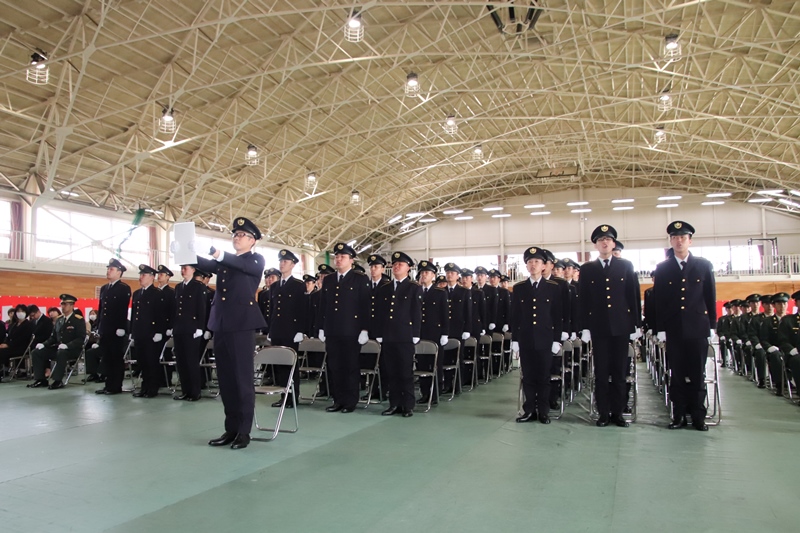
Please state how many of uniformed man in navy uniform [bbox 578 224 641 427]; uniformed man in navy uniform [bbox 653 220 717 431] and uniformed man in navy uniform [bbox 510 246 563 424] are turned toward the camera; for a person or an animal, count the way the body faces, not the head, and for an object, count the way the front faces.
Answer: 3

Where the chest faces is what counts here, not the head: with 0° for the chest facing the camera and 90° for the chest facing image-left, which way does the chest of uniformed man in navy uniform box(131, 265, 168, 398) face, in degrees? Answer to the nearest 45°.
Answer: approximately 45°

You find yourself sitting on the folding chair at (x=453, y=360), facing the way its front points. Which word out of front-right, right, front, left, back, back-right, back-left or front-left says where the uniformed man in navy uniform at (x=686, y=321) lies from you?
left

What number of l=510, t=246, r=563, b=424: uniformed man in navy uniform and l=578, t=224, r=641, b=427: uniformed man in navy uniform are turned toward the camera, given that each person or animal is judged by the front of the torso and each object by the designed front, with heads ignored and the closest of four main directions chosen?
2

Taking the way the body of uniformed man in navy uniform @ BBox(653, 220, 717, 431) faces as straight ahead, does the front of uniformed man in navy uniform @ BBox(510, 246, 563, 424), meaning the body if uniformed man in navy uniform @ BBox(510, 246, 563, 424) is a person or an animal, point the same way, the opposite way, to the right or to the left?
the same way

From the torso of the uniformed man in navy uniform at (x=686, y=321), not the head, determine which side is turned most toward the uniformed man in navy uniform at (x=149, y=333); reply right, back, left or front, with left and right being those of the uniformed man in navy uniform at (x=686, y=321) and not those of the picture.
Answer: right

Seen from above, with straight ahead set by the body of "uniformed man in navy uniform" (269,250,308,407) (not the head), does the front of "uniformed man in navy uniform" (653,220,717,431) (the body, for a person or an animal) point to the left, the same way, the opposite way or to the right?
the same way

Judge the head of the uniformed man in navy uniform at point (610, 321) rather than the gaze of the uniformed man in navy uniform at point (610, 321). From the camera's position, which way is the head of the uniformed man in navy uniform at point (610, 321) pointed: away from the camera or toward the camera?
toward the camera

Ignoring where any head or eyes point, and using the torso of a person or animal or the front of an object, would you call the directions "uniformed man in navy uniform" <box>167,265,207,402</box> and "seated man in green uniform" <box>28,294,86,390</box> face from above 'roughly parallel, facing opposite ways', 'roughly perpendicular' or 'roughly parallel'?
roughly parallel

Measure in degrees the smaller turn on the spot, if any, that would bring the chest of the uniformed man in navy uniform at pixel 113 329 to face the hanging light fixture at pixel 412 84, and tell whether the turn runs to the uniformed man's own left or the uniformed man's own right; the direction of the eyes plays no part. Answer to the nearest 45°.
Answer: approximately 180°

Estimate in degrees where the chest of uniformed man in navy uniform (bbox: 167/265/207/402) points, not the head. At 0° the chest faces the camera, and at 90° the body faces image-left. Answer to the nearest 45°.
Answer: approximately 45°

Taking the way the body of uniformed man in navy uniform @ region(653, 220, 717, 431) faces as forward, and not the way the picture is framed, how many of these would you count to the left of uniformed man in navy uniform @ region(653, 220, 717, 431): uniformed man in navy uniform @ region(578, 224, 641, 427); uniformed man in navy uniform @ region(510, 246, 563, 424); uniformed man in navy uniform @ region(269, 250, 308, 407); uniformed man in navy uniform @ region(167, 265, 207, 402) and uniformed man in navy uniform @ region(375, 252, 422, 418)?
0

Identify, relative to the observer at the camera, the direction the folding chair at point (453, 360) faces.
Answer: facing the viewer and to the left of the viewer

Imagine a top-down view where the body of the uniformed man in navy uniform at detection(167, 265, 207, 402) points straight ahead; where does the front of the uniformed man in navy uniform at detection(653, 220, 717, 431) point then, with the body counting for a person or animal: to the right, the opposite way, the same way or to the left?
the same way

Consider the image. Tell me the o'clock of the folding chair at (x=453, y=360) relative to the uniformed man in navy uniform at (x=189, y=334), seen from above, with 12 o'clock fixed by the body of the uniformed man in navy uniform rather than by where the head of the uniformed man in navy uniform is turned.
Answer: The folding chair is roughly at 8 o'clock from the uniformed man in navy uniform.

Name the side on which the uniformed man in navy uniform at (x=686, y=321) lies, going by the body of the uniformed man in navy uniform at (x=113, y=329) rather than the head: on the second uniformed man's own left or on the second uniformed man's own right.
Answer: on the second uniformed man's own left

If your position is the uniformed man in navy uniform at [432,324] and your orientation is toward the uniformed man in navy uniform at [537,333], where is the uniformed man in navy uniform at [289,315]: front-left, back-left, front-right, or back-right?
back-right

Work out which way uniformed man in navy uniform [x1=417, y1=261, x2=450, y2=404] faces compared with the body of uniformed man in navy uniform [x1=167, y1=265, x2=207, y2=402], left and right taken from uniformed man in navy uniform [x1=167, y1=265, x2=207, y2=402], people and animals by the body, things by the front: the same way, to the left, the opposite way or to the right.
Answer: the same way

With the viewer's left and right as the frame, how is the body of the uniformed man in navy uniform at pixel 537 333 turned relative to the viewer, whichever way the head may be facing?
facing the viewer

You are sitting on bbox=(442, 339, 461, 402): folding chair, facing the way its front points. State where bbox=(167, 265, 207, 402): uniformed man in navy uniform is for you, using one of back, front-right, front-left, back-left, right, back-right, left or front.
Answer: front-right

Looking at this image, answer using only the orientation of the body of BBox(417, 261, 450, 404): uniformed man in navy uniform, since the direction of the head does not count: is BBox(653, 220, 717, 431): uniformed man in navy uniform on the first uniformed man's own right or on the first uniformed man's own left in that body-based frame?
on the first uniformed man's own left

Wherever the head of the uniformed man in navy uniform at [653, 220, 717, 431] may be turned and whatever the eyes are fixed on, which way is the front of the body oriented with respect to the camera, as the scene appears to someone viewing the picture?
toward the camera

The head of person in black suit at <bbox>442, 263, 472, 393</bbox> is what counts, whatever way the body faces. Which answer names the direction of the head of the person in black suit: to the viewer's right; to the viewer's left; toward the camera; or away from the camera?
toward the camera
